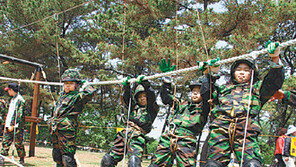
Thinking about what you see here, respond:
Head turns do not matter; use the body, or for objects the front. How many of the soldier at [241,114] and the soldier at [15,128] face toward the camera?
1

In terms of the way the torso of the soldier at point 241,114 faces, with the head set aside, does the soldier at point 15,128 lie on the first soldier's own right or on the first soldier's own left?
on the first soldier's own right

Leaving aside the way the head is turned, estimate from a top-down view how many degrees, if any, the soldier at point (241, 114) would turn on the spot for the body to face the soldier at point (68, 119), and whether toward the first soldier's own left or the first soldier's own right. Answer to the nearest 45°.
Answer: approximately 90° to the first soldier's own right

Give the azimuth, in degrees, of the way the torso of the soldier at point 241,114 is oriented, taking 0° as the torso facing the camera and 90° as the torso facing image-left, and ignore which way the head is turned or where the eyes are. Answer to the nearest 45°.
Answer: approximately 0°

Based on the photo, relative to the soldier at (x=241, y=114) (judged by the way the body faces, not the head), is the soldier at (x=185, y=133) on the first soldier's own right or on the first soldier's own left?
on the first soldier's own right
